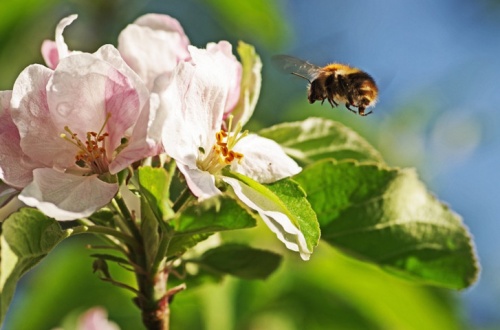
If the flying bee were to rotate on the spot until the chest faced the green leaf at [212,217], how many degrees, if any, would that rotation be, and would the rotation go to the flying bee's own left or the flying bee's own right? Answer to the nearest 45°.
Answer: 0° — it already faces it

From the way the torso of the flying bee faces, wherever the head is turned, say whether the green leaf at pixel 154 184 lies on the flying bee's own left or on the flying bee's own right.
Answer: on the flying bee's own left

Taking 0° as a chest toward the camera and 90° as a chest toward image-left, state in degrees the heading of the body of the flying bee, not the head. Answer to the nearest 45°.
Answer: approximately 90°

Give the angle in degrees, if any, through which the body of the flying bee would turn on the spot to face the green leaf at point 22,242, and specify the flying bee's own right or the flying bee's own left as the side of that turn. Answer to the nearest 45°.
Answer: approximately 45° to the flying bee's own left
